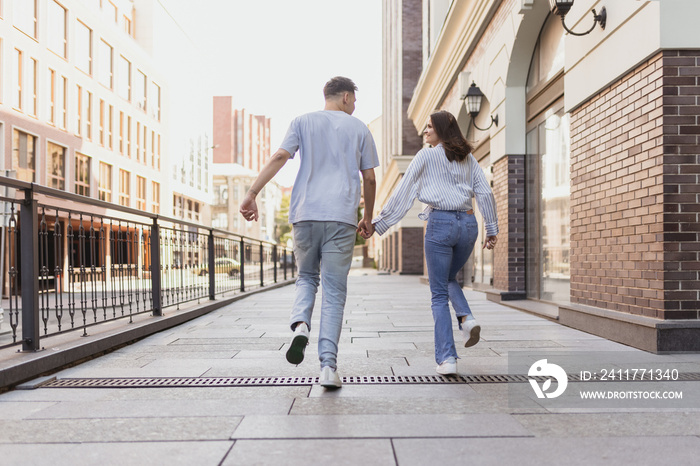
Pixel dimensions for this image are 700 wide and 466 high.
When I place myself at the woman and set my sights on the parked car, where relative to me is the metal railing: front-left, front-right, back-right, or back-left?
front-left

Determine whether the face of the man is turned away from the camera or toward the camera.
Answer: away from the camera

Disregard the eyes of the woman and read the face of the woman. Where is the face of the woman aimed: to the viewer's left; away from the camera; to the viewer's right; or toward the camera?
to the viewer's left

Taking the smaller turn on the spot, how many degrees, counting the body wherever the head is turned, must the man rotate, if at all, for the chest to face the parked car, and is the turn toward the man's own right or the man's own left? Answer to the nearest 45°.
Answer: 0° — they already face it

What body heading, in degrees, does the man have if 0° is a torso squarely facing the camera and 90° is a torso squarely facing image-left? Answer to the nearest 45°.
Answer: approximately 180°
